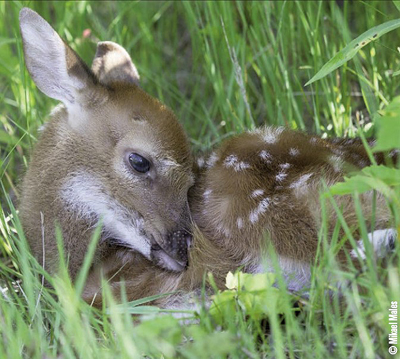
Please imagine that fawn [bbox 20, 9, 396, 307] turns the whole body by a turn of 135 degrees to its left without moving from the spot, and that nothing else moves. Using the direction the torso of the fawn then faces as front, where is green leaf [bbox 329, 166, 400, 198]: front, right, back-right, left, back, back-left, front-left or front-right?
front

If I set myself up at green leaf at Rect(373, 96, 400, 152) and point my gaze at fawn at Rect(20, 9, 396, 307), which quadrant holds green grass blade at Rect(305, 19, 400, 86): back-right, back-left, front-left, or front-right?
front-right

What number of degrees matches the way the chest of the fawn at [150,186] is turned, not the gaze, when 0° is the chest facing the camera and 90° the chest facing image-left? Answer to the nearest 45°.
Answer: approximately 90°
